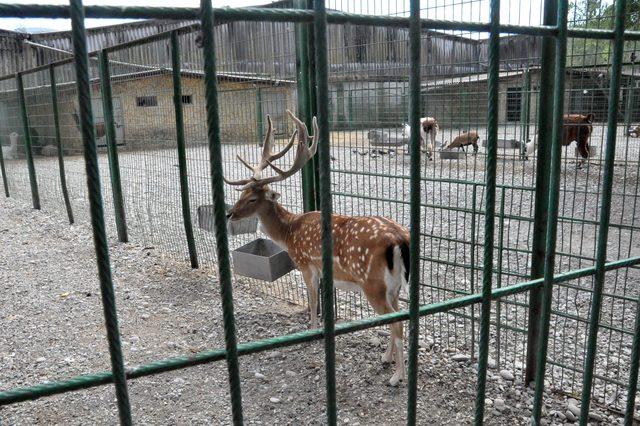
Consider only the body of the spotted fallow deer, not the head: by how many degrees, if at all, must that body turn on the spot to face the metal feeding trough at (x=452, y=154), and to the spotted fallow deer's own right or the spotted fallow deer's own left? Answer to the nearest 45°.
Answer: approximately 90° to the spotted fallow deer's own right

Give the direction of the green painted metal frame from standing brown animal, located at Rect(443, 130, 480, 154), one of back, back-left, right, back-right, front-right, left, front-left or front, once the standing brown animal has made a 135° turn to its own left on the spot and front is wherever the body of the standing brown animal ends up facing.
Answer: front-right

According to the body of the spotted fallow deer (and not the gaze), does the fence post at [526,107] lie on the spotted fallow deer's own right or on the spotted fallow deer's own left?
on the spotted fallow deer's own right

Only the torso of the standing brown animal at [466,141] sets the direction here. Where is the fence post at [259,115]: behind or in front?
in front

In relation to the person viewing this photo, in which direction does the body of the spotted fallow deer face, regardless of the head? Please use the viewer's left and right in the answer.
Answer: facing away from the viewer and to the left of the viewer

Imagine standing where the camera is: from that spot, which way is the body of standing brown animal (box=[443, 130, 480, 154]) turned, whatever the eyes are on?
to the viewer's left

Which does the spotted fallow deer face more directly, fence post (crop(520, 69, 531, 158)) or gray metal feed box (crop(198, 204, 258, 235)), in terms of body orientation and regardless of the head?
the gray metal feed box

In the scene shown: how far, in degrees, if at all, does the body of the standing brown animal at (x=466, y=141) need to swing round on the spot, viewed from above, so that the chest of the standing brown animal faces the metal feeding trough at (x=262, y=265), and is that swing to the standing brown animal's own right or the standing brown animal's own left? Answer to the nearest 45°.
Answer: approximately 45° to the standing brown animal's own left
